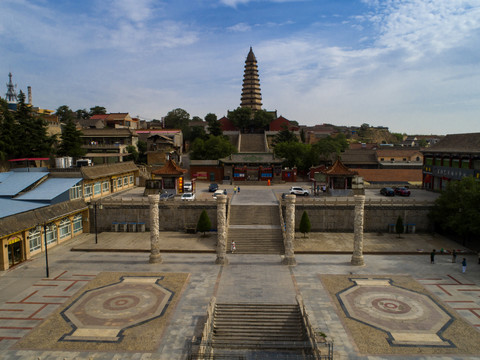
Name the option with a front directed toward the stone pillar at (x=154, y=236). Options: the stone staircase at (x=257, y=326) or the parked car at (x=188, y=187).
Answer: the parked car

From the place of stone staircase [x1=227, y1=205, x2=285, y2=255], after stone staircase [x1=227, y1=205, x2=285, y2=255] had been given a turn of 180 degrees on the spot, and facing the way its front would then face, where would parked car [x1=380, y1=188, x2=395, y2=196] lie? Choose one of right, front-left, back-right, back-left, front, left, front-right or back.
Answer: front-right

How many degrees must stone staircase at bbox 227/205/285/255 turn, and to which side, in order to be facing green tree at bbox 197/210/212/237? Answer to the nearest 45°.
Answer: approximately 90° to its right

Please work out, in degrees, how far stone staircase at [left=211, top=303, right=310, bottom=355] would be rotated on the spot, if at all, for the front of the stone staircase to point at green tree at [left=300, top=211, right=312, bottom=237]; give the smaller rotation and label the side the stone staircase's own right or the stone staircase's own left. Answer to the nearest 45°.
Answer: approximately 180°

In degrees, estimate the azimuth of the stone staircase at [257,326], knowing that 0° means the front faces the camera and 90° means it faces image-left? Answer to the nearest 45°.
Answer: approximately 0°

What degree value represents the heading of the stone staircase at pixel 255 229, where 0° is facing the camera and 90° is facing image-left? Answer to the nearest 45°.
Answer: approximately 0°

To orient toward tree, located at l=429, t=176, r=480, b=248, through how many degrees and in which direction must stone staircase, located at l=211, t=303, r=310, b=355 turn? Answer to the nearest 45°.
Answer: approximately 135° to its left

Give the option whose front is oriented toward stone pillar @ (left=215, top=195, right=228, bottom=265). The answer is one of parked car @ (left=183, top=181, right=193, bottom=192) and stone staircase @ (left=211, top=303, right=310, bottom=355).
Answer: the parked car

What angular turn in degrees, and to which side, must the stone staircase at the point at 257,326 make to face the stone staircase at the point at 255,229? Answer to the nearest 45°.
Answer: approximately 180°

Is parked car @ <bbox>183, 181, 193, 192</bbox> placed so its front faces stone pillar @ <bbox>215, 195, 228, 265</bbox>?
yes

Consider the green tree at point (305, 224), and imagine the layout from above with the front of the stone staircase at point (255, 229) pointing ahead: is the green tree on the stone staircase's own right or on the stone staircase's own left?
on the stone staircase's own left
